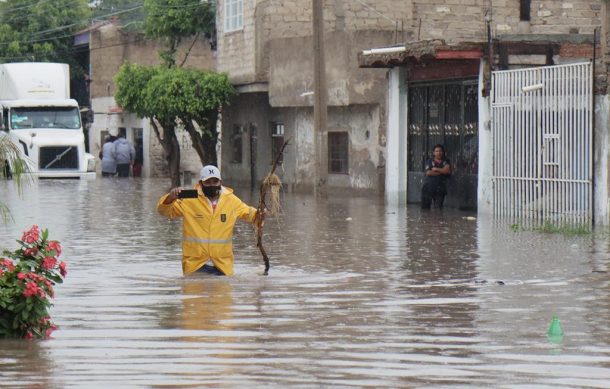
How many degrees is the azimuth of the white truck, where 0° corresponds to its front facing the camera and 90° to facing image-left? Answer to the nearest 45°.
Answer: approximately 0°

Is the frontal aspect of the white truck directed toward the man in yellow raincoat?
yes

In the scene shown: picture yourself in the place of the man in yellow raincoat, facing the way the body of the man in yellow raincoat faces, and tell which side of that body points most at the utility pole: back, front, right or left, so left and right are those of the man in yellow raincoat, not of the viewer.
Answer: back

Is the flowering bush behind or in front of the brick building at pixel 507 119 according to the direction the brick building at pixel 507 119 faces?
in front

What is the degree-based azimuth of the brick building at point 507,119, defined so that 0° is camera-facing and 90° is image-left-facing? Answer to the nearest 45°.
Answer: approximately 45°

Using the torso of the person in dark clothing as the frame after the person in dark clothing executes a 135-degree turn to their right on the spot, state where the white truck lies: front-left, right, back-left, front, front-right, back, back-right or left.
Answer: front

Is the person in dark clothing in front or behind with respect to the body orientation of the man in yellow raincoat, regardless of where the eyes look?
behind

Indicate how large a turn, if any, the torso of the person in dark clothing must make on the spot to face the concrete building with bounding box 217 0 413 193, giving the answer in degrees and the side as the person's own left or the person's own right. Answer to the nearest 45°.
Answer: approximately 135° to the person's own right
